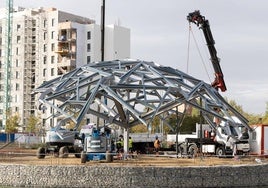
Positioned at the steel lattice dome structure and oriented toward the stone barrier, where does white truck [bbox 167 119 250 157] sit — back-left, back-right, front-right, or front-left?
back-left

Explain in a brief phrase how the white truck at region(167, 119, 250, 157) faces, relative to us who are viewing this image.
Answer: facing the viewer and to the right of the viewer

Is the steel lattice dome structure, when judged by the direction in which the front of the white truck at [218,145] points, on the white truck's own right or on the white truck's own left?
on the white truck's own right

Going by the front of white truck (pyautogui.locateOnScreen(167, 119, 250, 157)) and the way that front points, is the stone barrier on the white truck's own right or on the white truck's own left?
on the white truck's own right

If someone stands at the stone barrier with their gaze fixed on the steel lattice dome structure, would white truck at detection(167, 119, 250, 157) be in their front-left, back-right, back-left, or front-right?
front-right
